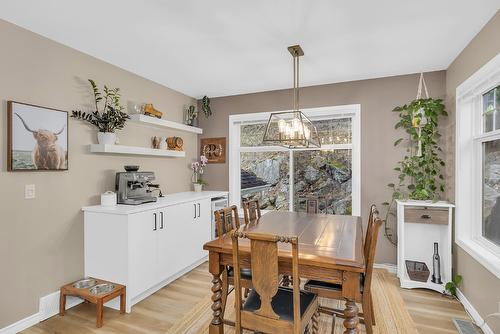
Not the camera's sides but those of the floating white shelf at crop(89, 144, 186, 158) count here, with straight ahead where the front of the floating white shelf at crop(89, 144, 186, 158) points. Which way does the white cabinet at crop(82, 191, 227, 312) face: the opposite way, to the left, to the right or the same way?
the same way

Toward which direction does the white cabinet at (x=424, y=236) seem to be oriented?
toward the camera

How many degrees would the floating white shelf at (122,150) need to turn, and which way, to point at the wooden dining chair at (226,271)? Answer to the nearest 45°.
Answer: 0° — it already faces it

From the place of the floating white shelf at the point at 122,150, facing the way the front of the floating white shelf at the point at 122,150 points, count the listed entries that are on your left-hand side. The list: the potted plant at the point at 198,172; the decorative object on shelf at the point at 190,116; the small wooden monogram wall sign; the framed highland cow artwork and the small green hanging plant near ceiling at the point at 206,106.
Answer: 4

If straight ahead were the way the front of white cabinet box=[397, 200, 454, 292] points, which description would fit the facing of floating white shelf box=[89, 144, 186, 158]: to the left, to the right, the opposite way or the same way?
to the left

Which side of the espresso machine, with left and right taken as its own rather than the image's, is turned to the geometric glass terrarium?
front

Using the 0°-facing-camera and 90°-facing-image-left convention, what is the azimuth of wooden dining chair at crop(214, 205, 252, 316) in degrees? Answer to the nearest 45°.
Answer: approximately 315°

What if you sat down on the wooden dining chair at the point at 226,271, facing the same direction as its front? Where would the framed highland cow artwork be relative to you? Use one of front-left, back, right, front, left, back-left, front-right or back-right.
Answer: back-right

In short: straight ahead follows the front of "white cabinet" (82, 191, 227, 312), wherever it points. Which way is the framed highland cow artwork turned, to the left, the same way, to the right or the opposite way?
the same way

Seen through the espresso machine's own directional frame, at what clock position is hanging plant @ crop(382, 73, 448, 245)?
The hanging plant is roughly at 11 o'clock from the espresso machine.

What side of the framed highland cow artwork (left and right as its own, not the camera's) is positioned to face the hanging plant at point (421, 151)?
front

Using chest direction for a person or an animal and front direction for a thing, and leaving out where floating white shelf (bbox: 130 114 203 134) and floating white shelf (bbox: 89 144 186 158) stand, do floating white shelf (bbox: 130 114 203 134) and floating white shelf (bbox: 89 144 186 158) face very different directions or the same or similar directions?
same or similar directions

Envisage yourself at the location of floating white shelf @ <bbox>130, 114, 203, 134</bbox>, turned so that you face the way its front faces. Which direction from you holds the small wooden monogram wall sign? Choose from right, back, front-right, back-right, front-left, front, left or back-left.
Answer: left

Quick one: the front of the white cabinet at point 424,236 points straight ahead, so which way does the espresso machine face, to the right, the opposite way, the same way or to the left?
to the left

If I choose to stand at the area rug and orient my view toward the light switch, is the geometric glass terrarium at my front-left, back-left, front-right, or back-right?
back-right

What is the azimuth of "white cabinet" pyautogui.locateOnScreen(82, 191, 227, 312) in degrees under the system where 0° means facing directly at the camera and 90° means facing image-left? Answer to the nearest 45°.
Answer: approximately 315°
